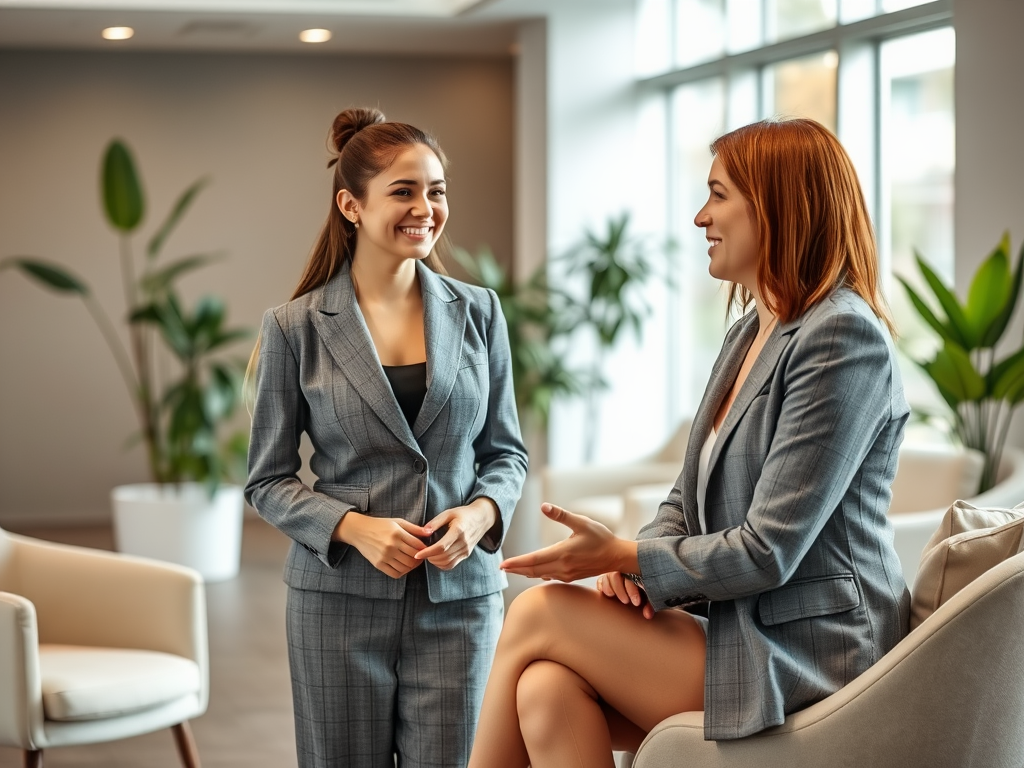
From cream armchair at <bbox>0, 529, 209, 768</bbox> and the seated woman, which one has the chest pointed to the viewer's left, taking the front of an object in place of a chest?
the seated woman

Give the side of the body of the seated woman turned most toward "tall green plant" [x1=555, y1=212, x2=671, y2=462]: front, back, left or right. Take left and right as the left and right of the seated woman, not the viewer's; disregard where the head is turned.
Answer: right

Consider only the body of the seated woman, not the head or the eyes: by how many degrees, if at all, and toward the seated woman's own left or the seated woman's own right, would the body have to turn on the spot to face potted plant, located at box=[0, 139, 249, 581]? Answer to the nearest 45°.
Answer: approximately 45° to the seated woman's own right

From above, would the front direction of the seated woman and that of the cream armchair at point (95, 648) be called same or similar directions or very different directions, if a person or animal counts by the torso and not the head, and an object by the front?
very different directions

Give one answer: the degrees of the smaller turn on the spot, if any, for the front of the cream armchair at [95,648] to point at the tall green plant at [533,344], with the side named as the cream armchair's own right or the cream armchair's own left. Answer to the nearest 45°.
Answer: approximately 90° to the cream armchair's own left

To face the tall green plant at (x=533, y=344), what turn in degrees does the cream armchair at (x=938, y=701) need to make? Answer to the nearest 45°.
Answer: approximately 90° to its right

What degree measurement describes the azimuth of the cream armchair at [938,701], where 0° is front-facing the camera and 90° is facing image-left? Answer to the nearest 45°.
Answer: approximately 90°

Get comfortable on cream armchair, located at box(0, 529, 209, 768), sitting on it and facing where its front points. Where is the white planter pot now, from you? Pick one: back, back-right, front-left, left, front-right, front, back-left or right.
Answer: back-left

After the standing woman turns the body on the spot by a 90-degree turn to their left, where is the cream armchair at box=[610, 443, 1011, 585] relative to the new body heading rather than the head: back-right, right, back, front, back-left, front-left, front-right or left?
front

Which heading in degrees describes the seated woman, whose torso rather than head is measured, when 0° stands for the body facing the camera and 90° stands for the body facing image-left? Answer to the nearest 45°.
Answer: approximately 90°
